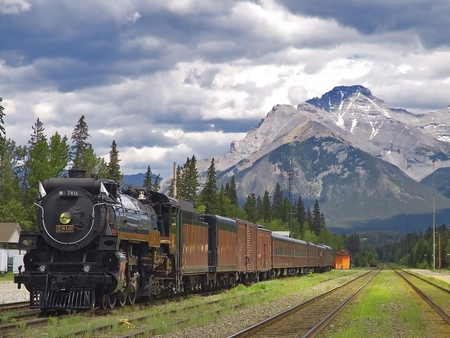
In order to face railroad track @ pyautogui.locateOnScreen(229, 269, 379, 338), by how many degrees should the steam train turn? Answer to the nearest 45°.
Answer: approximately 135° to its left

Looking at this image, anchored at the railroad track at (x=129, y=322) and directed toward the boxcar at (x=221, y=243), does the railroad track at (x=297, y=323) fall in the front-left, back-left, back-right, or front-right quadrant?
front-right

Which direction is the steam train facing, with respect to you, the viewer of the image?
facing the viewer and to the left of the viewer
